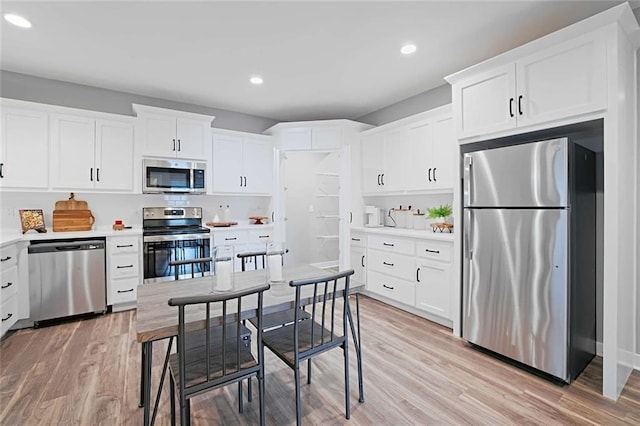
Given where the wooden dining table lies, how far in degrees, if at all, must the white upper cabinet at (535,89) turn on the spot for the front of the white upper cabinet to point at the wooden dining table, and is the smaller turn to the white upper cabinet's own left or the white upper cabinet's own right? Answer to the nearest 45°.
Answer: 0° — it already faces it

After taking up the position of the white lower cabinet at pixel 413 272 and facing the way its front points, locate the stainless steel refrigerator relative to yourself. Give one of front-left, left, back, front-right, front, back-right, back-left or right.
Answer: left

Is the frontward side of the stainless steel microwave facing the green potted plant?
no

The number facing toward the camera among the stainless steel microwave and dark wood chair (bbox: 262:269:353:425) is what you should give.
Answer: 1

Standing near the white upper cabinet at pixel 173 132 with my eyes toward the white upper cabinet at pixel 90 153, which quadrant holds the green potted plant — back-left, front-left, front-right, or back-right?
back-left

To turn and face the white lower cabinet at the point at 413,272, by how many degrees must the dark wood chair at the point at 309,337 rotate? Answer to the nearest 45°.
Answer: approximately 90° to its right

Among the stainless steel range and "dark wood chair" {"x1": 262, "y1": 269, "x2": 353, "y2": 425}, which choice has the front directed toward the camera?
the stainless steel range

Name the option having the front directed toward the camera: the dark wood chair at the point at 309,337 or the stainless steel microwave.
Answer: the stainless steel microwave

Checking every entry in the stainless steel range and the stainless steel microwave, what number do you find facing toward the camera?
2

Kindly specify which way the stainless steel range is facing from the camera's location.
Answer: facing the viewer

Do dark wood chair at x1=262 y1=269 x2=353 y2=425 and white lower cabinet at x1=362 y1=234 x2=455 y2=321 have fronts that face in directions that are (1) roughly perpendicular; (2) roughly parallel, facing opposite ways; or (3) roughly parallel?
roughly perpendicular

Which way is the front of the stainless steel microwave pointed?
toward the camera

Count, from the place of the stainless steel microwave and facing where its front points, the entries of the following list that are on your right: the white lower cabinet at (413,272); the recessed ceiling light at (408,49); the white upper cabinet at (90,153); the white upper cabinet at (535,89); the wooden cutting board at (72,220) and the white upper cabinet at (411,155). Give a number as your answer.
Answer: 2

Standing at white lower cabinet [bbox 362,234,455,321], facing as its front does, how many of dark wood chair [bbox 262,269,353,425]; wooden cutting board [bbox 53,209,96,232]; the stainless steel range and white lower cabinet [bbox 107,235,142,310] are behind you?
0

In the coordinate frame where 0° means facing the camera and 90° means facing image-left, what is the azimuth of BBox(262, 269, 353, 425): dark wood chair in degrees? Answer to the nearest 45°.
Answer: approximately 135°

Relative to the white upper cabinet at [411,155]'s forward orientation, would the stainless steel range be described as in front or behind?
in front

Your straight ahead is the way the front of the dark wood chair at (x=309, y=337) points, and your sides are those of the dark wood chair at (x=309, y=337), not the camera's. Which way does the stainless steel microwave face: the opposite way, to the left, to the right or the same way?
the opposite way

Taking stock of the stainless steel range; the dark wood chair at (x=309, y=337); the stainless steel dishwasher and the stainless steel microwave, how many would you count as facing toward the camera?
3

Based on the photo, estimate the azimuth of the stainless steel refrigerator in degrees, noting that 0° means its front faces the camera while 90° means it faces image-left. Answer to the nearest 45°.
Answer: approximately 45°
